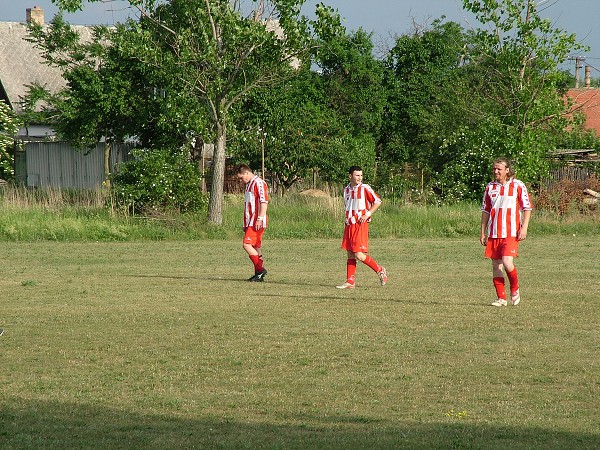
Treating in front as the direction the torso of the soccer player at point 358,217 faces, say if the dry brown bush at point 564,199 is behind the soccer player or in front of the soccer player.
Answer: behind

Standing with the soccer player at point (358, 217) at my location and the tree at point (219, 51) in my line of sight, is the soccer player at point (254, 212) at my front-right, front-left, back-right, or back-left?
front-left

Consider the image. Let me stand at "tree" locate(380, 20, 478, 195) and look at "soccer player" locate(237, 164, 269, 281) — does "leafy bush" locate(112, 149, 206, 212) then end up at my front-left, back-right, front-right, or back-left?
front-right

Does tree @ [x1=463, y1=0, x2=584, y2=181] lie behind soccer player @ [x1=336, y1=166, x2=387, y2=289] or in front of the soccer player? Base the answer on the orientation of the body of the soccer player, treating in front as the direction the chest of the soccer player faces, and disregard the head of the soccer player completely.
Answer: behind

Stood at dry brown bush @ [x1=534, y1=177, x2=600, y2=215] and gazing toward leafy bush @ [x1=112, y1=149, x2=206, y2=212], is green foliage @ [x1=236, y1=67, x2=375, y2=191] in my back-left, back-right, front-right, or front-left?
front-right

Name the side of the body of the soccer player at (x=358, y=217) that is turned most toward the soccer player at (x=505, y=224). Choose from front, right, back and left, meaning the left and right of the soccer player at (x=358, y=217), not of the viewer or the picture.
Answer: left

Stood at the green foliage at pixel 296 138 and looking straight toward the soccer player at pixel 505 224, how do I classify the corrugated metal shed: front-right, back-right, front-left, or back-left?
back-right

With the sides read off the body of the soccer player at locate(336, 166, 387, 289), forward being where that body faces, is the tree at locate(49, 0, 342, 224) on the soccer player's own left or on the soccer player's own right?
on the soccer player's own right

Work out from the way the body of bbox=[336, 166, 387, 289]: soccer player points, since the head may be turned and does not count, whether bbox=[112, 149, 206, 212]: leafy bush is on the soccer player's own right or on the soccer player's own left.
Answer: on the soccer player's own right

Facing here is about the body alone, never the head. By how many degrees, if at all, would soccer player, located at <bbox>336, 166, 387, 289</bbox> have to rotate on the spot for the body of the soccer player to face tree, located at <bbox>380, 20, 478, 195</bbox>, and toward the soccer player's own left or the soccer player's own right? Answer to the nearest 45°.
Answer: approximately 135° to the soccer player's own right

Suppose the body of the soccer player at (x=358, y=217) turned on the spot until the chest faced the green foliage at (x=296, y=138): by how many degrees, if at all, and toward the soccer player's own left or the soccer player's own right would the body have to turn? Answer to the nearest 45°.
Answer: approximately 135° to the soccer player's own right

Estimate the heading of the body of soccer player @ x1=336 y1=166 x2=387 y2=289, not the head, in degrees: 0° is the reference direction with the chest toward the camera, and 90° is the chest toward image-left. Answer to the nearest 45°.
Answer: approximately 45°

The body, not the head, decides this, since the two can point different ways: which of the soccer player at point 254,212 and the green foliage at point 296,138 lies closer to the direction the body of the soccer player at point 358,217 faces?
the soccer player
